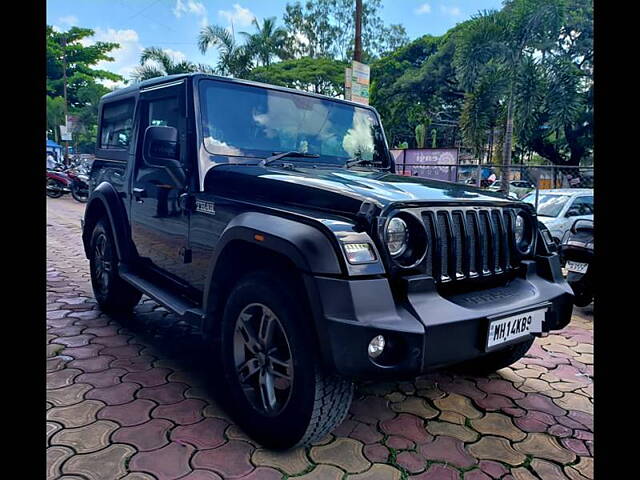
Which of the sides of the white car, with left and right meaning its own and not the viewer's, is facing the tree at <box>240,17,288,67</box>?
right

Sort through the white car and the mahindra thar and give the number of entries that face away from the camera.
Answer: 0

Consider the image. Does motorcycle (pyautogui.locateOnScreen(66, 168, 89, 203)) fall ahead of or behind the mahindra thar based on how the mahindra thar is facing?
behind

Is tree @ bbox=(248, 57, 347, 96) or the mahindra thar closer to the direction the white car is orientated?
the mahindra thar
